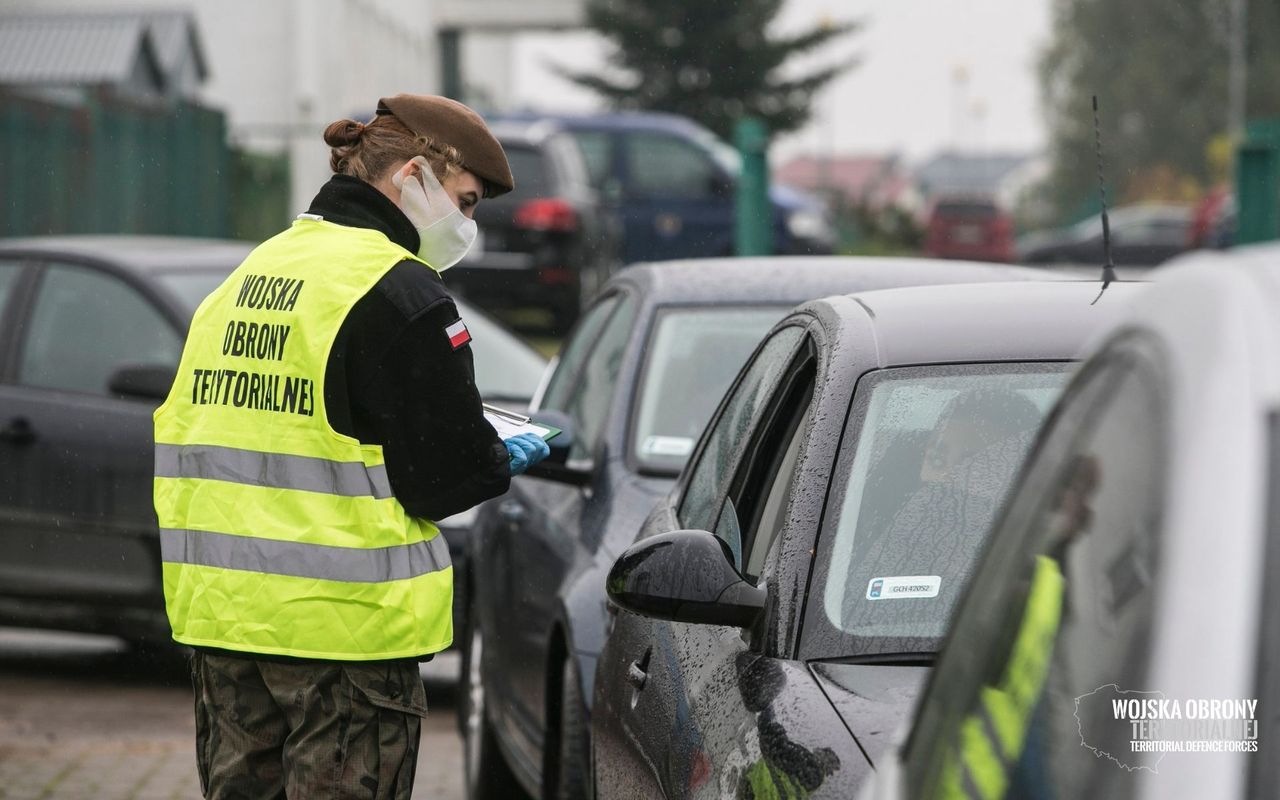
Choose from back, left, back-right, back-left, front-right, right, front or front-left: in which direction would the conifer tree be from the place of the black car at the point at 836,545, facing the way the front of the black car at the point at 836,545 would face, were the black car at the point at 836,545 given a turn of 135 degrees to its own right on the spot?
right

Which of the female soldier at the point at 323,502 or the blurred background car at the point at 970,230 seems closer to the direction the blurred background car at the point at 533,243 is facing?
the blurred background car

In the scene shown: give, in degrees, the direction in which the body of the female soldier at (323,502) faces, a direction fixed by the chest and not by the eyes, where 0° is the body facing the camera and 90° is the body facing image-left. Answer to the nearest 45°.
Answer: approximately 225°

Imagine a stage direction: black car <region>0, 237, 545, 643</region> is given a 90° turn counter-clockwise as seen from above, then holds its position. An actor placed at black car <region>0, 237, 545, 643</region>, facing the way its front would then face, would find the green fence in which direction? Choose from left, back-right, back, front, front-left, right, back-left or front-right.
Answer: front-left

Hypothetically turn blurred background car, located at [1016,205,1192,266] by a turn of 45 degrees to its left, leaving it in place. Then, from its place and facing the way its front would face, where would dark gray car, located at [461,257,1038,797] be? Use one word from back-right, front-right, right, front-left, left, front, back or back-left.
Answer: front-left

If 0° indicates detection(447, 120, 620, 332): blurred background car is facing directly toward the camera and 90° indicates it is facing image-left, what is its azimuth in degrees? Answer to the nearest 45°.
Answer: approximately 225°

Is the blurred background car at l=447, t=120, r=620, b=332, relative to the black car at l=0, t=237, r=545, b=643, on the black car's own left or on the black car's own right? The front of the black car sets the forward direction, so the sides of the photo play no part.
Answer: on the black car's own left
